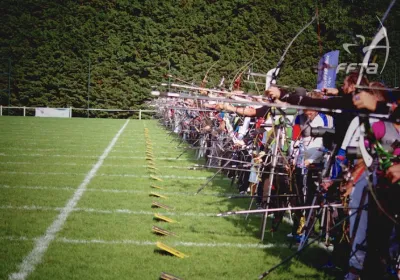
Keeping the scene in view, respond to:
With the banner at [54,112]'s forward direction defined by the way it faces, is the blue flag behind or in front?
in front

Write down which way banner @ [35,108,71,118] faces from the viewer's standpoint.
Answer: facing the viewer
